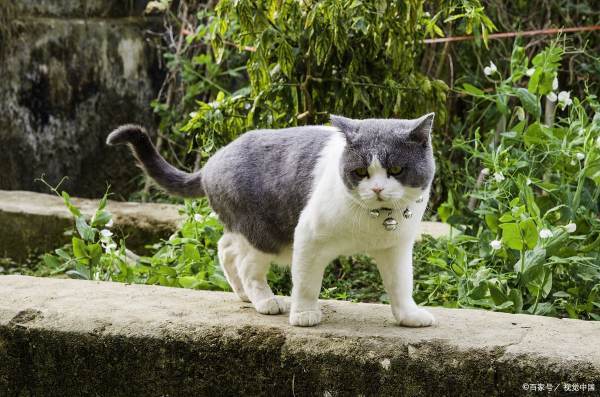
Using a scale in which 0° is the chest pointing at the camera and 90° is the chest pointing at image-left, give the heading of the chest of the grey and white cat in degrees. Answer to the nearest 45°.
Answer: approximately 315°
